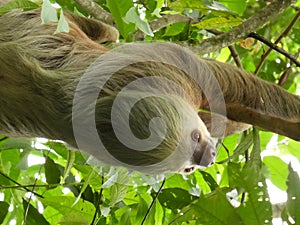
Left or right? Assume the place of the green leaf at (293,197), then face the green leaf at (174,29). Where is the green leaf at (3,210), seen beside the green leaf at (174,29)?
left

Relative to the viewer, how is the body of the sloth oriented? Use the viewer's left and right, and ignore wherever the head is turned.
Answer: facing to the right of the viewer

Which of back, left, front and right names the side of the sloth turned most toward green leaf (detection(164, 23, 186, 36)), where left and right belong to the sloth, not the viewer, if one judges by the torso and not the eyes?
left

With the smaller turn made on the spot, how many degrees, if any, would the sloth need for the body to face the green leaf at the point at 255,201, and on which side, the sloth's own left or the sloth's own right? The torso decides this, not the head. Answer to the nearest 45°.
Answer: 0° — it already faces it
